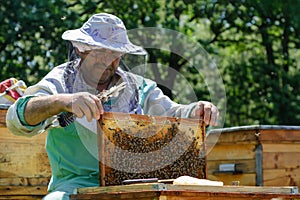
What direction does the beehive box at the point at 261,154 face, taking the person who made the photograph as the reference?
facing the viewer and to the left of the viewer

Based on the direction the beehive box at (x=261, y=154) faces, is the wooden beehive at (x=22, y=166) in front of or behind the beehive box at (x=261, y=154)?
in front
